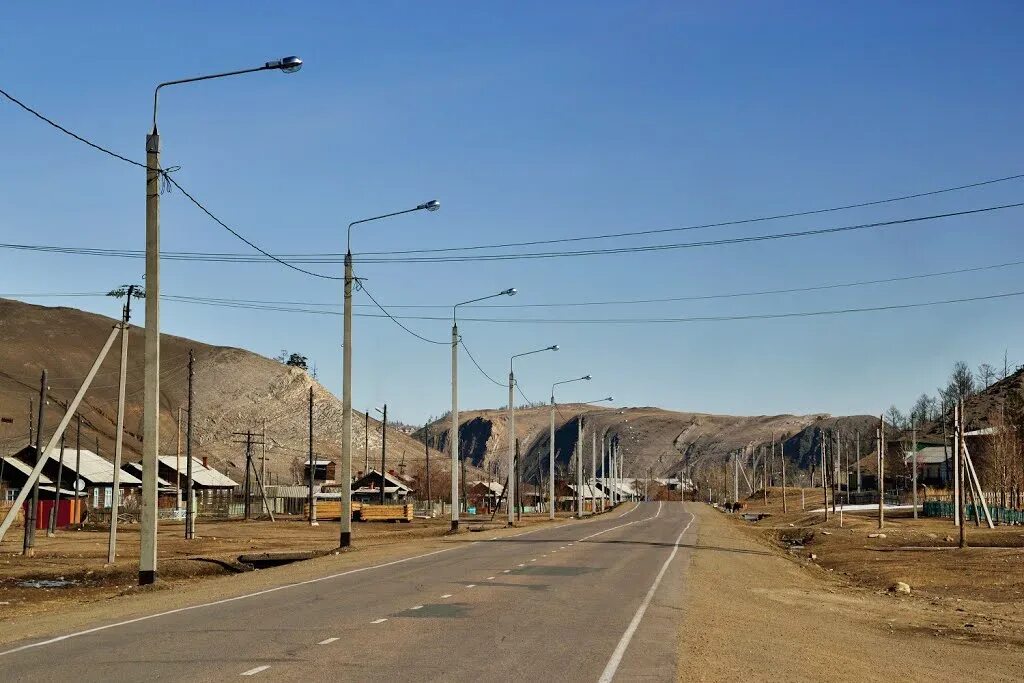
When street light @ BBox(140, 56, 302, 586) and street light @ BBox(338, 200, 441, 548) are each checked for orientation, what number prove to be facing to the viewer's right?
2

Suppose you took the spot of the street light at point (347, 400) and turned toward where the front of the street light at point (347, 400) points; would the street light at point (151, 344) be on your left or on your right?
on your right

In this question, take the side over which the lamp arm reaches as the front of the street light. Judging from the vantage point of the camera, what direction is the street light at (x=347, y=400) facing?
facing to the right of the viewer

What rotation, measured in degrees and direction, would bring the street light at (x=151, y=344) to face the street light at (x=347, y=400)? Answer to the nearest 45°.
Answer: approximately 90° to its left

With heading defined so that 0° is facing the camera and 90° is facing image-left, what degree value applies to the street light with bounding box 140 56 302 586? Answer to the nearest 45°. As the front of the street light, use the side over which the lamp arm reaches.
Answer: approximately 270°
